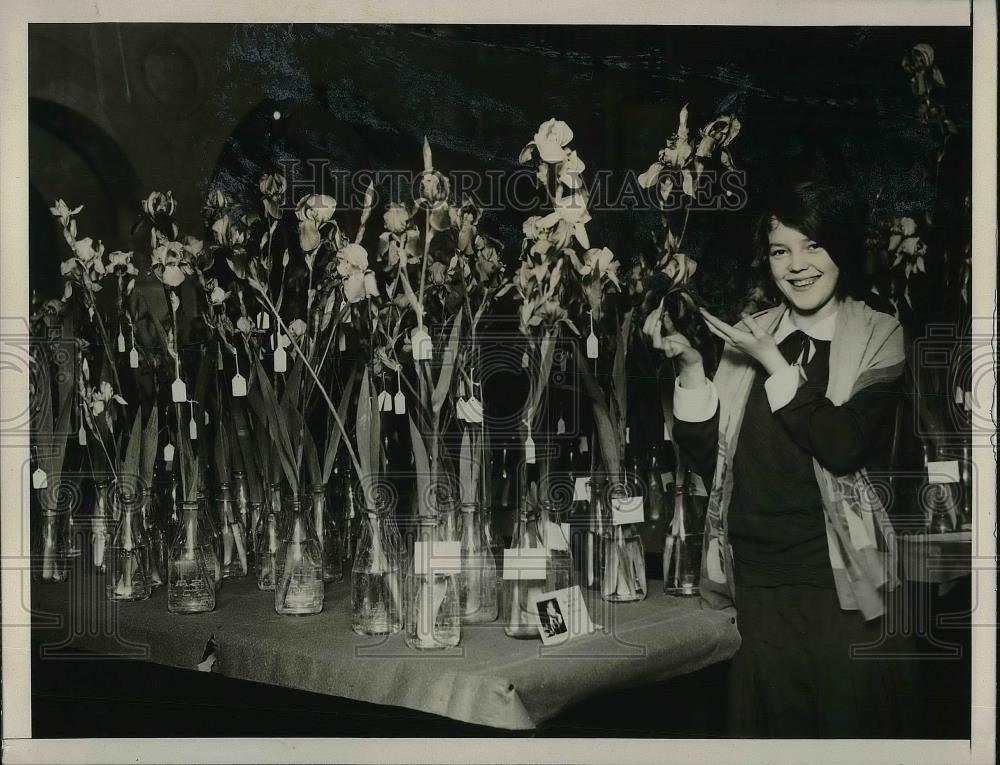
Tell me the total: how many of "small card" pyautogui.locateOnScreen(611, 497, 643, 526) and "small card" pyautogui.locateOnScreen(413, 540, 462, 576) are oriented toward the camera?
2

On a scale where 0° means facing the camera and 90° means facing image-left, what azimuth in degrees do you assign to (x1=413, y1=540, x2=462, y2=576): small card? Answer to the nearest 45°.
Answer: approximately 0°

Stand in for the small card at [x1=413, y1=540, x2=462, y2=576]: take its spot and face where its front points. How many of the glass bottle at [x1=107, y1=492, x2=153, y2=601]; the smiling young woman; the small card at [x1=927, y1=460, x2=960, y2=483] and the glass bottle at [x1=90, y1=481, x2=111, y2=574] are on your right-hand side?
2

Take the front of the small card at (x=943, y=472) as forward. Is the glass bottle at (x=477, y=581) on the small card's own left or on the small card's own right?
on the small card's own right

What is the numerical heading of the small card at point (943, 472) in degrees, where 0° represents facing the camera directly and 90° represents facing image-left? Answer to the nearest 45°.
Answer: approximately 0°
